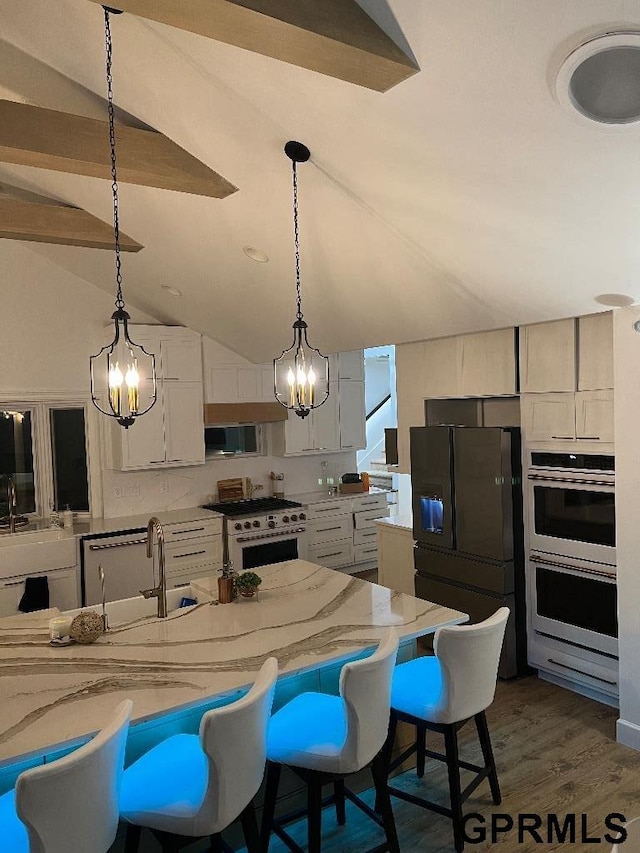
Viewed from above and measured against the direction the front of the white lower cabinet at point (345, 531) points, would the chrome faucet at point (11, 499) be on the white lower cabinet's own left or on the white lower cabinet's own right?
on the white lower cabinet's own right

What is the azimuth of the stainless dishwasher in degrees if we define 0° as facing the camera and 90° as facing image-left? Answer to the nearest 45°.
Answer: approximately 315°

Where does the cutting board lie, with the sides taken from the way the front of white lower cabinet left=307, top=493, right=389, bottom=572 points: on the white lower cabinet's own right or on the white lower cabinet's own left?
on the white lower cabinet's own right

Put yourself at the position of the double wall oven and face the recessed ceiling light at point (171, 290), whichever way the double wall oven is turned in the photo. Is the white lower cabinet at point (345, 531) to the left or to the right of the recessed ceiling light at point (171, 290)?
right

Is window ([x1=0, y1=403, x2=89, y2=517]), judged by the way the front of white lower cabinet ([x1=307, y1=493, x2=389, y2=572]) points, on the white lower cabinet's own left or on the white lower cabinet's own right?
on the white lower cabinet's own right

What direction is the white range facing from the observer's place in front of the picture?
facing the viewer and to the right of the viewer

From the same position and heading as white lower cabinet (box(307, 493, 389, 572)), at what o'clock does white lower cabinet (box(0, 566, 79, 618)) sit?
white lower cabinet (box(0, 566, 79, 618)) is roughly at 3 o'clock from white lower cabinet (box(307, 493, 389, 572)).

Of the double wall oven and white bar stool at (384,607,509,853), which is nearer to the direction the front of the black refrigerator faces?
the white bar stool

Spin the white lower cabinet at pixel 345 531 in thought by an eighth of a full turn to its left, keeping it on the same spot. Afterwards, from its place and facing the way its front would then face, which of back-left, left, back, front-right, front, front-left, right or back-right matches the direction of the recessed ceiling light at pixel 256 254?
right

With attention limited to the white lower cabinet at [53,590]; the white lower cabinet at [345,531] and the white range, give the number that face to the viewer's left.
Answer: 0

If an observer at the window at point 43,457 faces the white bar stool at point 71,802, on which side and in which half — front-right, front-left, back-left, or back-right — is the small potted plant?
front-left
